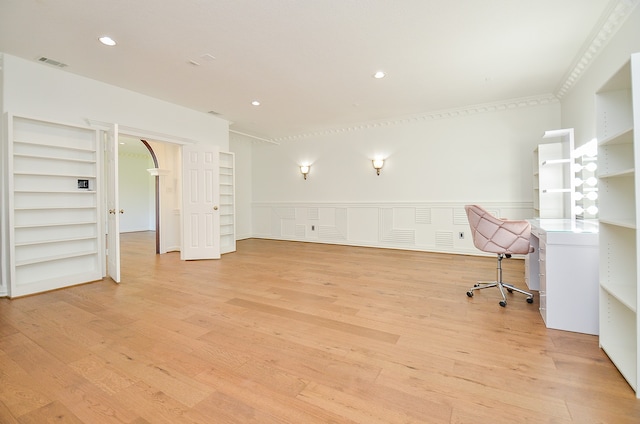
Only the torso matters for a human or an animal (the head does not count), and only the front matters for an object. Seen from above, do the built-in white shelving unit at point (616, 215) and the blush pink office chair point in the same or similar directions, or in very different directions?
very different directions

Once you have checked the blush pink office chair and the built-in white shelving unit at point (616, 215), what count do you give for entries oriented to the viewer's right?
1

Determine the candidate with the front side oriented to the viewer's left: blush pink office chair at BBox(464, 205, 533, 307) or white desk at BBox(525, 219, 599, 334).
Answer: the white desk

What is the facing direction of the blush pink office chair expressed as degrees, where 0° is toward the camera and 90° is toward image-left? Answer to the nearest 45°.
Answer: approximately 270°

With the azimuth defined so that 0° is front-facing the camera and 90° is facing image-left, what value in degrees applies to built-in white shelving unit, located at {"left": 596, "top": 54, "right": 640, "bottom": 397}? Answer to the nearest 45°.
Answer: approximately 90°

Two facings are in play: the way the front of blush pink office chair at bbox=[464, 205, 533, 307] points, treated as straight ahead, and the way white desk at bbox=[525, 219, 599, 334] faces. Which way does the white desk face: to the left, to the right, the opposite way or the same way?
the opposite way

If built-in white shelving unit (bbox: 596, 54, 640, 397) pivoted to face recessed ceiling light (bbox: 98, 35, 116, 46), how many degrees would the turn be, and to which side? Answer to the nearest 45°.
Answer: approximately 45° to its left

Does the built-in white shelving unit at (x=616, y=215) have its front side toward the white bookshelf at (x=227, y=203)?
yes

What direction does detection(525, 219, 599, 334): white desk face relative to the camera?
to the viewer's left

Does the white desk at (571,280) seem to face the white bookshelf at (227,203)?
yes
